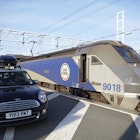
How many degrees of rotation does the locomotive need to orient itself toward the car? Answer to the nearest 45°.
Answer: approximately 90° to its right

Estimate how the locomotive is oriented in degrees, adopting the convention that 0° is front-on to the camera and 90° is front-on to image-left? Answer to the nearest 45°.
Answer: approximately 315°
